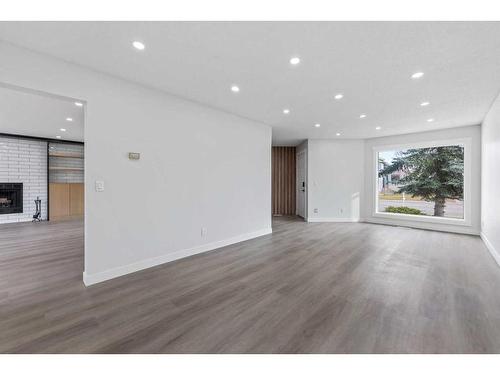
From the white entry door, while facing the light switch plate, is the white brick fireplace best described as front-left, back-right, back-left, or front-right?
front-right

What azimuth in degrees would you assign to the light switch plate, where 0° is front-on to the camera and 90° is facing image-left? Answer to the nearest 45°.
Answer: approximately 0°

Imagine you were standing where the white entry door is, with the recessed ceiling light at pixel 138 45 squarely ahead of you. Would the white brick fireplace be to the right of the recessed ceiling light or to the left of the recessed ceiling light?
right

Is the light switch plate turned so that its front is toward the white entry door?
no

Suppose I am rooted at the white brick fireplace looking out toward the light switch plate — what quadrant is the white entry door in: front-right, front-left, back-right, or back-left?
front-left

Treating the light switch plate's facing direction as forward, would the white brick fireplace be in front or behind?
behind
